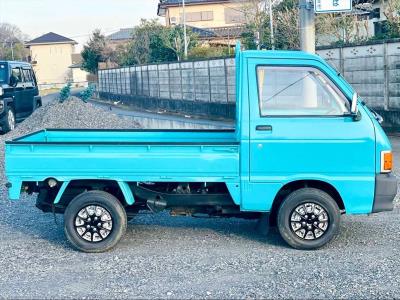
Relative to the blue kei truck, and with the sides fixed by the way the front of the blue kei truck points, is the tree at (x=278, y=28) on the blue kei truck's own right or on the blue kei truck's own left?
on the blue kei truck's own left

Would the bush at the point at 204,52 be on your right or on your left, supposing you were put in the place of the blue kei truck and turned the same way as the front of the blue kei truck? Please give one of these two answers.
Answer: on your left

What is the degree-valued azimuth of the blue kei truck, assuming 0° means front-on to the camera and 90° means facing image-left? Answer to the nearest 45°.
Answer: approximately 270°

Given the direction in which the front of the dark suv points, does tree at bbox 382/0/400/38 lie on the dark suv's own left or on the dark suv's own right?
on the dark suv's own left

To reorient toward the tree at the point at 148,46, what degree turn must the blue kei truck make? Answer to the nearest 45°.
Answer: approximately 90° to its left

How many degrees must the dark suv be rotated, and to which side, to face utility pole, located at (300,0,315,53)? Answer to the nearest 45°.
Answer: approximately 90° to its left
